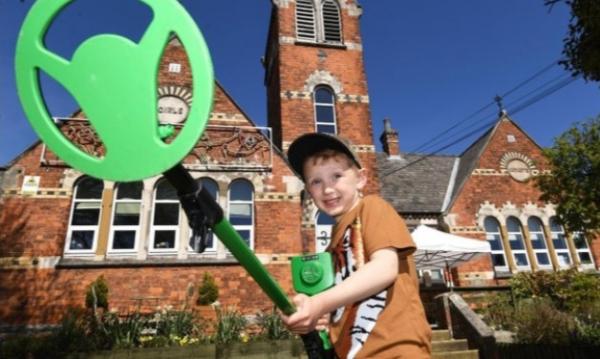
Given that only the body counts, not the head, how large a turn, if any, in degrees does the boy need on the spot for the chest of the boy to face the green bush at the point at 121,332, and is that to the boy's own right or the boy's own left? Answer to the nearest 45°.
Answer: approximately 90° to the boy's own right

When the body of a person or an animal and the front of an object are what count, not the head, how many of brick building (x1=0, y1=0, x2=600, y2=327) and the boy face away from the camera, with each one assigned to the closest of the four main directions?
0

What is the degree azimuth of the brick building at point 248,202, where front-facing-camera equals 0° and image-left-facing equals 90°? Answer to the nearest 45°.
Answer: approximately 0°

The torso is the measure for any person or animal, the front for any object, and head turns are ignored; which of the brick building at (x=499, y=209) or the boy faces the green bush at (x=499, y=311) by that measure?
the brick building

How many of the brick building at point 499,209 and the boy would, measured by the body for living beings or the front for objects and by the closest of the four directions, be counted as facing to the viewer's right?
0

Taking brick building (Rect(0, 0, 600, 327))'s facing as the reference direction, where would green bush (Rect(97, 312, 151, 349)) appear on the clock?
The green bush is roughly at 1 o'clock from the brick building.

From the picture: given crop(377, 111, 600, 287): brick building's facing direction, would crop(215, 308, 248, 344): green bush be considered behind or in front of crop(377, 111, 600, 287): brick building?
in front

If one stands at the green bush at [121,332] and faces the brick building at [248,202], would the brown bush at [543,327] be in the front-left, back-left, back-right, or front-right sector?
front-right

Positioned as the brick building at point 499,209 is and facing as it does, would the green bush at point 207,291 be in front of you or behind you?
in front

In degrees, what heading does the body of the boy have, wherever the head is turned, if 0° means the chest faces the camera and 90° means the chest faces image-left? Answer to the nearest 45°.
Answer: approximately 45°

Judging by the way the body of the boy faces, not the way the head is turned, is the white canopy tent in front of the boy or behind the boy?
behind

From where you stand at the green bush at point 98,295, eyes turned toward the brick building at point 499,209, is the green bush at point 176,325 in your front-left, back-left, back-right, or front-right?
front-right

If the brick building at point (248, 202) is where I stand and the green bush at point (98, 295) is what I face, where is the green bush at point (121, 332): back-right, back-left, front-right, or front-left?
front-left
